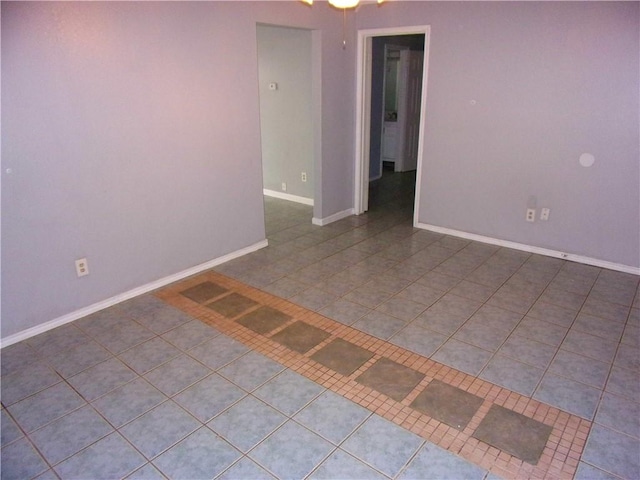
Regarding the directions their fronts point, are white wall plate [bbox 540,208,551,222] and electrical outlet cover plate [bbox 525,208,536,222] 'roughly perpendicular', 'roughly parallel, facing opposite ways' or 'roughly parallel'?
roughly parallel

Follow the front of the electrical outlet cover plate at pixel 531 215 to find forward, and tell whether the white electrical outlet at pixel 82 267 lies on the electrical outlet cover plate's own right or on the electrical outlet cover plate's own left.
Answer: on the electrical outlet cover plate's own right

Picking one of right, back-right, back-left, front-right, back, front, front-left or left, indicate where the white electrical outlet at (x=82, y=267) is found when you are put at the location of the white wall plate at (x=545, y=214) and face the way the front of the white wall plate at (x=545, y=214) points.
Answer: front-right

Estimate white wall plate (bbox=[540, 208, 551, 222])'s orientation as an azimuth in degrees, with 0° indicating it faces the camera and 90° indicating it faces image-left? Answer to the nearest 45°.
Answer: approximately 0°

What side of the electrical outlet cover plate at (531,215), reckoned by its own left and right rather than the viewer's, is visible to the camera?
front

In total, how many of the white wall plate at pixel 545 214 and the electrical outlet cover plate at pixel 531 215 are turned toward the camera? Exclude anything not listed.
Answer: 2
